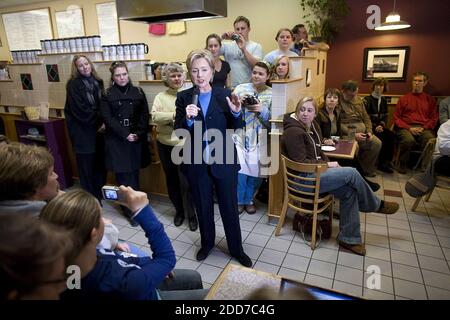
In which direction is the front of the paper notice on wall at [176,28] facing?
toward the camera

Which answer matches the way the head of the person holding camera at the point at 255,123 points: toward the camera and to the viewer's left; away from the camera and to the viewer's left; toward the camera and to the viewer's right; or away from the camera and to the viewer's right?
toward the camera and to the viewer's left

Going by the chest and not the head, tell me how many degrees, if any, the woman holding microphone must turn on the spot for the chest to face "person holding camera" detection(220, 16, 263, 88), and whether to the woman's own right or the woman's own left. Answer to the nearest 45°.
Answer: approximately 180°

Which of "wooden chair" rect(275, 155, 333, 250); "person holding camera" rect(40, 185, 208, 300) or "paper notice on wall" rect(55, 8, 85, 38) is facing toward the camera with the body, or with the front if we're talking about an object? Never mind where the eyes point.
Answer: the paper notice on wall

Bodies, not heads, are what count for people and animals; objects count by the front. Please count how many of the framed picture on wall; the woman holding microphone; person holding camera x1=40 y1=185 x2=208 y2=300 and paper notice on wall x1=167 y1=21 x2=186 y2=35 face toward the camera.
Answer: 3

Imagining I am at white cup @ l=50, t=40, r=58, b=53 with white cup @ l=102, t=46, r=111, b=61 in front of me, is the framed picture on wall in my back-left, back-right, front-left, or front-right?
front-left

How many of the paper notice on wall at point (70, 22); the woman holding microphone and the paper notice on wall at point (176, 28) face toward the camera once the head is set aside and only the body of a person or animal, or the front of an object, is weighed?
3

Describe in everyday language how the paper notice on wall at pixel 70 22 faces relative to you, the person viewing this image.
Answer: facing the viewer

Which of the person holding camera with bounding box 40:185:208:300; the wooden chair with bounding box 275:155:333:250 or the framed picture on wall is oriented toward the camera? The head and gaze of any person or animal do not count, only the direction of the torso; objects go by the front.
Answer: the framed picture on wall

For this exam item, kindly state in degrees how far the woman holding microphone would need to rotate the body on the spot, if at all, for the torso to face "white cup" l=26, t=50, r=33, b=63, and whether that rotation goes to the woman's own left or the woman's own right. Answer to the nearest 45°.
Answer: approximately 135° to the woman's own right

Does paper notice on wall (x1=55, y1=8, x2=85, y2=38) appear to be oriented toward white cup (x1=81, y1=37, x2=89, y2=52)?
yes

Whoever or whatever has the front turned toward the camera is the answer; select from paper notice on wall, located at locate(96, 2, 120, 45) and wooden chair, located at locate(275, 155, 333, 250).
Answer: the paper notice on wall

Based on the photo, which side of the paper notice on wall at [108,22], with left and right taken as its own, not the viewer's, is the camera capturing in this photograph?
front

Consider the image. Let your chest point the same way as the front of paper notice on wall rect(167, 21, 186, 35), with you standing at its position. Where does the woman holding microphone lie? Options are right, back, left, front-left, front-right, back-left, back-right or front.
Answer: front

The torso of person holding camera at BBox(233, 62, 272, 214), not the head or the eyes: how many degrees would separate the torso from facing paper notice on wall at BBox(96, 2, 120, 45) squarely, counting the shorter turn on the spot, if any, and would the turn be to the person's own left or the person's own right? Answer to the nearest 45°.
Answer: approximately 90° to the person's own right

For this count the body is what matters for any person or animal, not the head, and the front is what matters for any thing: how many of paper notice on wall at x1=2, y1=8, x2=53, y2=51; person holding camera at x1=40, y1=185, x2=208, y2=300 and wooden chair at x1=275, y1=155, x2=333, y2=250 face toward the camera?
1

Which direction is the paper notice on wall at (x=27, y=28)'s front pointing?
toward the camera

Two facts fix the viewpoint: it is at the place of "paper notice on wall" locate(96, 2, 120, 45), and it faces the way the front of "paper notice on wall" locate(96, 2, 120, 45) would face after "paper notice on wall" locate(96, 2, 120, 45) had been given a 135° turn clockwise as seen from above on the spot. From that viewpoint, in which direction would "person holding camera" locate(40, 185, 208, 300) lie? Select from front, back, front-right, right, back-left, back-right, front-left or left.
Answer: back-left

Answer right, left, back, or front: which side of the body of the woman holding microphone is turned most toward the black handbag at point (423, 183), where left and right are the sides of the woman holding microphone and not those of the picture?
left
